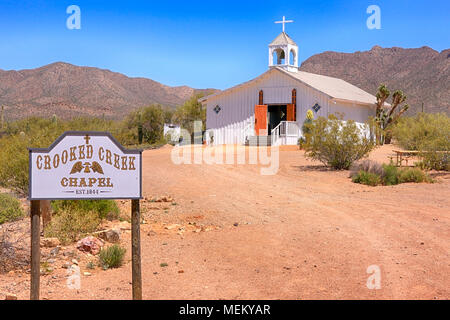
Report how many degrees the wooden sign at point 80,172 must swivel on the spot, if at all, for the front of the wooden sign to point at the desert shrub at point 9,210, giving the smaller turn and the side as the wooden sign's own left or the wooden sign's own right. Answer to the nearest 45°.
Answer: approximately 180°

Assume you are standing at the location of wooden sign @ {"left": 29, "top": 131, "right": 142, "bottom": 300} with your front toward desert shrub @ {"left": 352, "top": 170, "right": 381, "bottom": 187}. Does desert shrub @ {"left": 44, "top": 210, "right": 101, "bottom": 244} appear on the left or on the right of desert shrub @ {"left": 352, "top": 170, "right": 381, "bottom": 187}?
left

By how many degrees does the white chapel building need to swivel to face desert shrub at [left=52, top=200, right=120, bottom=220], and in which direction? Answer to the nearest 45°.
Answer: approximately 45° to its left

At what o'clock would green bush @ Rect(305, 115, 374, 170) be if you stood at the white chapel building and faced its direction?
The green bush is roughly at 10 o'clock from the white chapel building.

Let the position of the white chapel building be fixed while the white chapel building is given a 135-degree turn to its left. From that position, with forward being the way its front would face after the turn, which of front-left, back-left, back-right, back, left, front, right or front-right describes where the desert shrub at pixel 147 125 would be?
back-left

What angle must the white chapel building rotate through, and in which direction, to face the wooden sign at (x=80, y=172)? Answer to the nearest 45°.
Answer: approximately 45° to its left

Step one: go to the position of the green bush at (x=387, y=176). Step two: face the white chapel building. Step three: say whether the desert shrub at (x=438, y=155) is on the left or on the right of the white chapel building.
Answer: right

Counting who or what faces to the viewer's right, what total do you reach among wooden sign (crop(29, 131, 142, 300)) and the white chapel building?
0

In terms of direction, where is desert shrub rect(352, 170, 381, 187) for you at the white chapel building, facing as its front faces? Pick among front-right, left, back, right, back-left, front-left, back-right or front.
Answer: front-left

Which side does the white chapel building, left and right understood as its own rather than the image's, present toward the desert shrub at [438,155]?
left

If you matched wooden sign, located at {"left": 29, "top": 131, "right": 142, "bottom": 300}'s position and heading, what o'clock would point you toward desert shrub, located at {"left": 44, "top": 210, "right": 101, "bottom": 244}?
The desert shrub is roughly at 6 o'clock from the wooden sign.

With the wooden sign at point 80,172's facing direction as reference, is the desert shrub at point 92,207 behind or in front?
behind

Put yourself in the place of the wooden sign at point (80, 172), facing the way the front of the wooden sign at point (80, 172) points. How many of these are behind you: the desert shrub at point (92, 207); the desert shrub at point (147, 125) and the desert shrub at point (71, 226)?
3

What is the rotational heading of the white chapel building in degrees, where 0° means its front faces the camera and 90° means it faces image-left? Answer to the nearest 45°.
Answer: approximately 45°

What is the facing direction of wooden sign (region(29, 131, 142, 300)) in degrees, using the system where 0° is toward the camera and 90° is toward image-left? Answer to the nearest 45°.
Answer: approximately 0°
